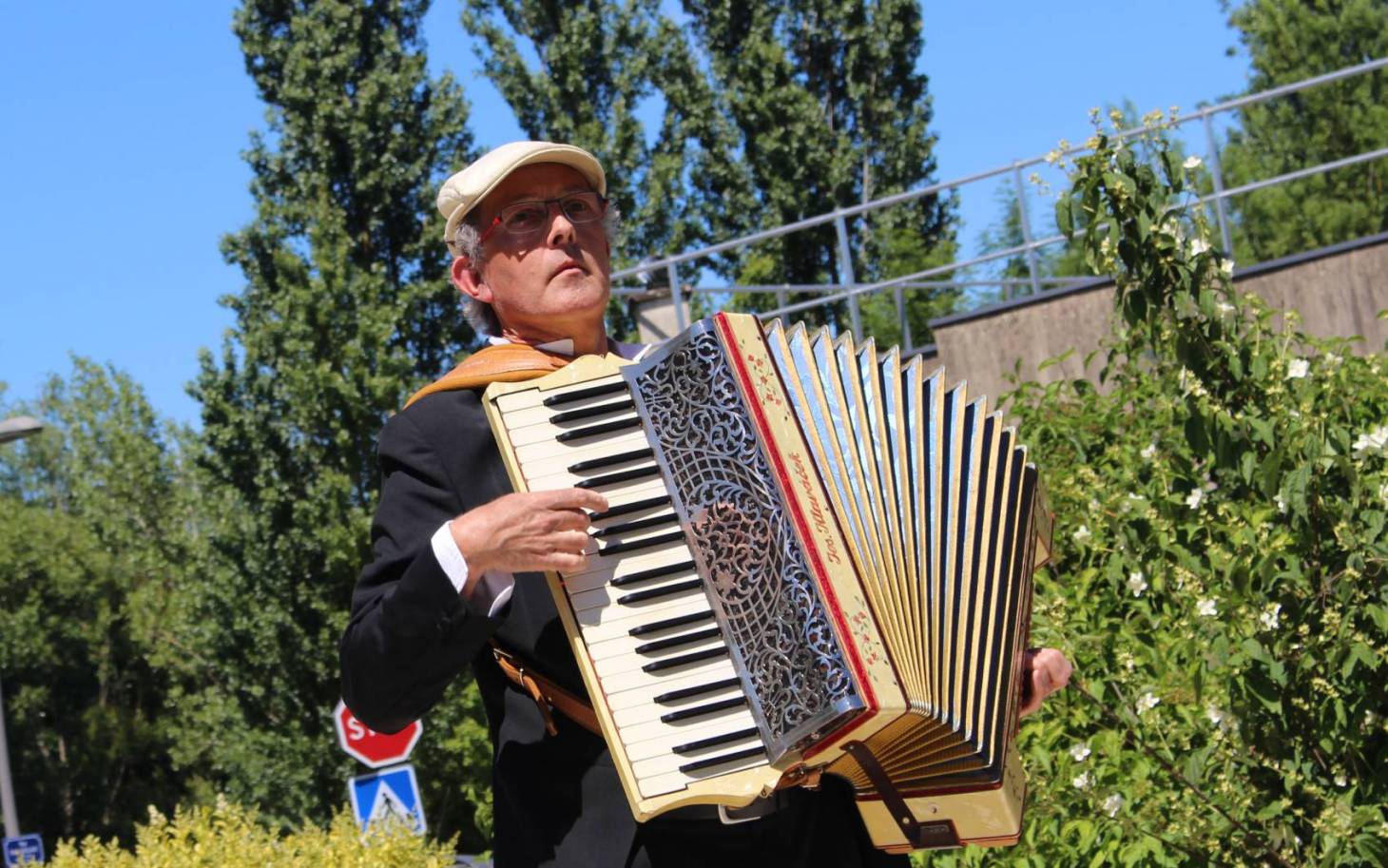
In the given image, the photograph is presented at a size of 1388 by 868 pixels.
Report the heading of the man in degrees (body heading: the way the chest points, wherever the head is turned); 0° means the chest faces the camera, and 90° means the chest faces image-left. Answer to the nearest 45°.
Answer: approximately 315°

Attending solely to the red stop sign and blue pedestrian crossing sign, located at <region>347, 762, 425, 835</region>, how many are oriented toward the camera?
2

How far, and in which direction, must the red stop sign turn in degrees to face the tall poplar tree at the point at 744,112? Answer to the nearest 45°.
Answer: approximately 135° to its left

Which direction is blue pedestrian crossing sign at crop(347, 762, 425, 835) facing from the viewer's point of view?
toward the camera

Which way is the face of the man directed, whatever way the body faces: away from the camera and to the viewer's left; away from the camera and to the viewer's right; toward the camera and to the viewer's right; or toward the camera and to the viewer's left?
toward the camera and to the viewer's right

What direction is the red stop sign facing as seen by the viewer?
toward the camera

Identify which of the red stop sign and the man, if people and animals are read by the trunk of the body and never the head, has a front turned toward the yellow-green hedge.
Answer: the red stop sign

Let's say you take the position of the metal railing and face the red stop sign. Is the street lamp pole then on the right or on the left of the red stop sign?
right

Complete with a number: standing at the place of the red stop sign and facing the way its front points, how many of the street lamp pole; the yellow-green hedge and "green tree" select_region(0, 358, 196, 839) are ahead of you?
1

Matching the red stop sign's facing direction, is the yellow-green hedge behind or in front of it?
in front

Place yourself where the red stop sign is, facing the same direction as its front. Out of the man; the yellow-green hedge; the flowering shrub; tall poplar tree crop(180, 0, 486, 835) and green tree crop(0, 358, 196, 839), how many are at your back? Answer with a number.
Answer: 2

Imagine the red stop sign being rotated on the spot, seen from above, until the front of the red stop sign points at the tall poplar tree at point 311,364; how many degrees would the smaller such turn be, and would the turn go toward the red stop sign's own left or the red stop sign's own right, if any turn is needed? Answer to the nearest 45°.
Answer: approximately 180°
